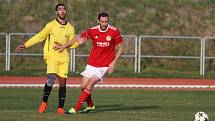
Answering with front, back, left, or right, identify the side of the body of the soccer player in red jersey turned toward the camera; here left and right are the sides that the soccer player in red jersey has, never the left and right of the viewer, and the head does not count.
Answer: front

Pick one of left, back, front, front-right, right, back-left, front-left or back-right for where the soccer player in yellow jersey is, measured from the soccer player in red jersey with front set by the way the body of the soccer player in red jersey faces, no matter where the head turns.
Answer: right
